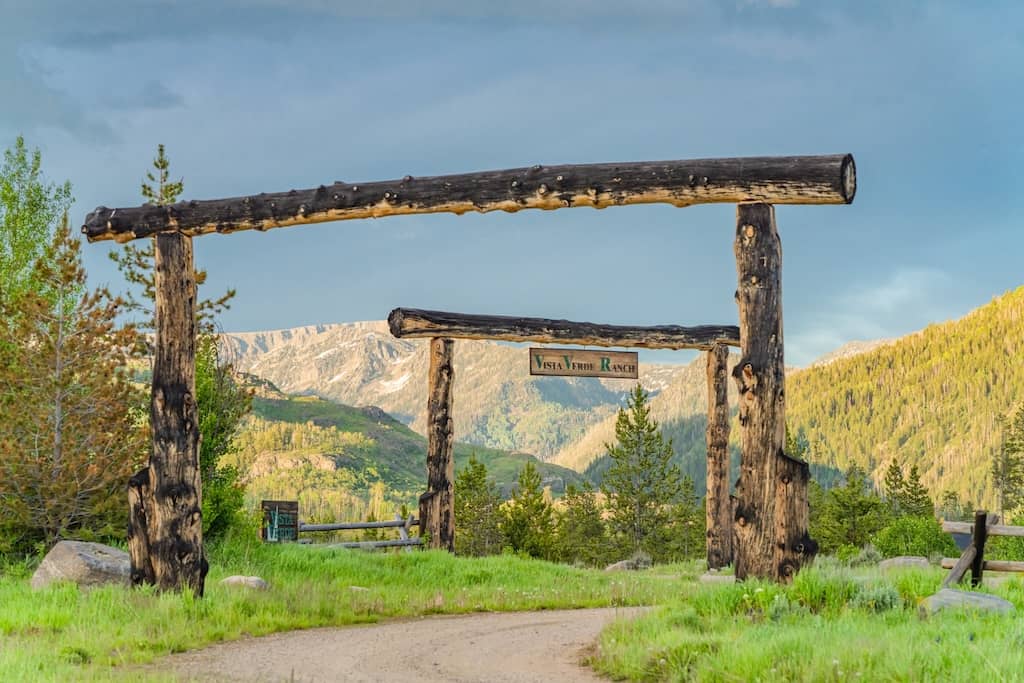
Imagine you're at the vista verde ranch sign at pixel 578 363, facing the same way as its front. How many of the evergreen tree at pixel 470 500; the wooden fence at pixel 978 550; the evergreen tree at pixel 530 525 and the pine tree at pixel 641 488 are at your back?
3

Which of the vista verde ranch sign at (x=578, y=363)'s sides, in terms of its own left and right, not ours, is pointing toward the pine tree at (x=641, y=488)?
back

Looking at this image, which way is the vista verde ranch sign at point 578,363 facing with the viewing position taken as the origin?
facing the viewer

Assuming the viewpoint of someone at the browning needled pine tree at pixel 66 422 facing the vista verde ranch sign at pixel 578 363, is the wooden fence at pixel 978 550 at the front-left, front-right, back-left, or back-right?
front-right

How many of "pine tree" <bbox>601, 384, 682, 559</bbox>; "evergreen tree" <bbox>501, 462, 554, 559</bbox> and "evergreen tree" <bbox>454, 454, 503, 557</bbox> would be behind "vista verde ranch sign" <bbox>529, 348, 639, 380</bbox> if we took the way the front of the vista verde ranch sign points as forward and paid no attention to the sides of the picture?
3

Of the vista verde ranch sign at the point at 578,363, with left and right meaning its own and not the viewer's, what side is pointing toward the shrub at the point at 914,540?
left
